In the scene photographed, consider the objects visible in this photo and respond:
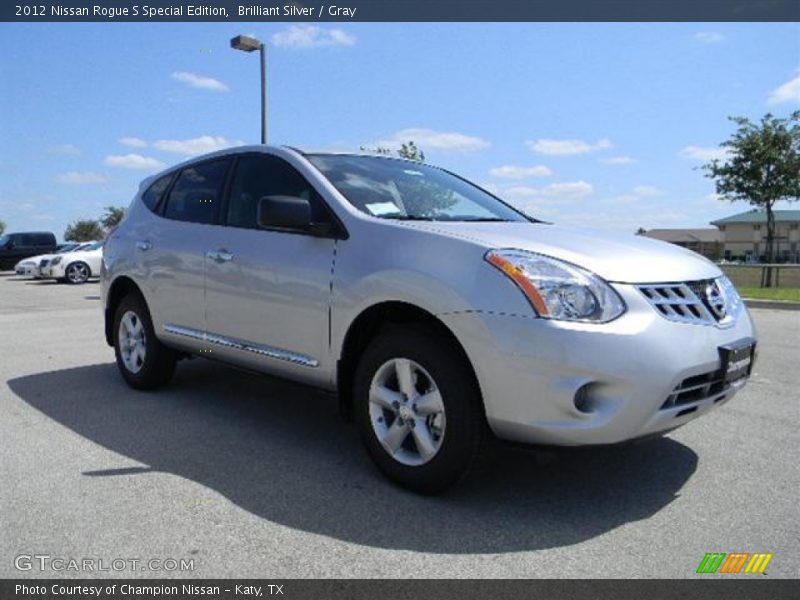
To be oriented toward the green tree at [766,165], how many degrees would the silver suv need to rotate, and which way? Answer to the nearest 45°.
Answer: approximately 90° to its left

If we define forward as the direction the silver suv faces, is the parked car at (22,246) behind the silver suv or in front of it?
behind

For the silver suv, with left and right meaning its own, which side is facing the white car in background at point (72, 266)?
back

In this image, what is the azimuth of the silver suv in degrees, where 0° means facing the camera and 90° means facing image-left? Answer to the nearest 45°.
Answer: approximately 315°

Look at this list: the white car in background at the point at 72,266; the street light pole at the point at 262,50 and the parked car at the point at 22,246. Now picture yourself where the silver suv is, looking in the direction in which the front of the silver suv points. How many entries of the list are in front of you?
0

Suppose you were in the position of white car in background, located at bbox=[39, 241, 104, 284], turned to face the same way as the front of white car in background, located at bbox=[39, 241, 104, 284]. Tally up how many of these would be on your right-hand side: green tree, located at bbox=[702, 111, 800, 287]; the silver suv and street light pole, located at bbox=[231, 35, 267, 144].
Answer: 0

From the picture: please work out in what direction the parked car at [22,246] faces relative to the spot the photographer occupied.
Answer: facing the viewer and to the left of the viewer

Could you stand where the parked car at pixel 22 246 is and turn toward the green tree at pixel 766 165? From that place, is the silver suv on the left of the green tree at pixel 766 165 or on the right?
right

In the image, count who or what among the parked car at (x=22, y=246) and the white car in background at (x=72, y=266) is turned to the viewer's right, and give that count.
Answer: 0

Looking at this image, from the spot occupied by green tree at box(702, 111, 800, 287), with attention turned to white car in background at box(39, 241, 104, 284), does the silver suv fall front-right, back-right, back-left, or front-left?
front-left

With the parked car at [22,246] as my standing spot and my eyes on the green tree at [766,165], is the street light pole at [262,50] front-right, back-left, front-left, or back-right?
front-right

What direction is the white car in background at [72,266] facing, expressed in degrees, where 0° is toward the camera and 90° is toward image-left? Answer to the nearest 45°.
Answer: approximately 45°

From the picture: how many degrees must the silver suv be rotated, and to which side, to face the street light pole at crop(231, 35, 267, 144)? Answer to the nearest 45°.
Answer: approximately 135° to its left
